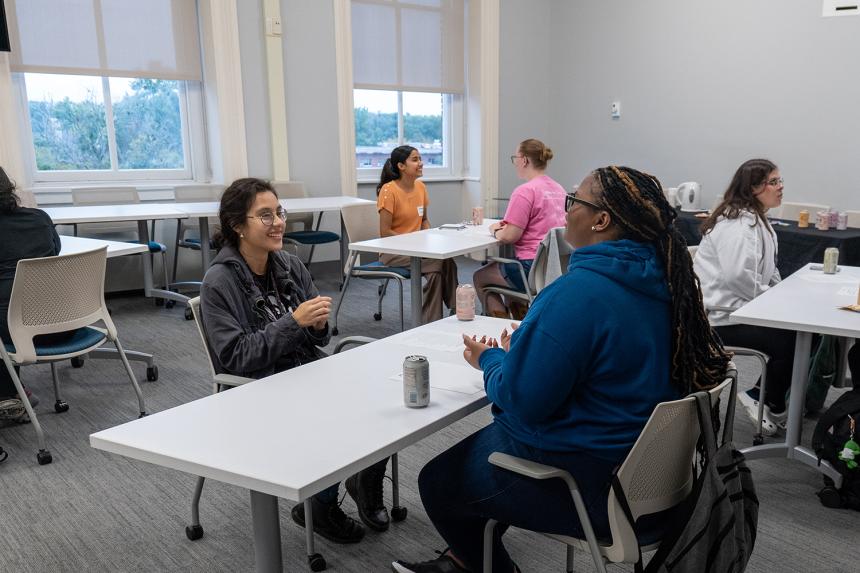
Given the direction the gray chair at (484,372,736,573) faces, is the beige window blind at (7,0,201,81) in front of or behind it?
in front

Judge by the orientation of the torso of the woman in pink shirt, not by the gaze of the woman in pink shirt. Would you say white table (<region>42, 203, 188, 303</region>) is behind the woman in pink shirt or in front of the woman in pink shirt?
in front

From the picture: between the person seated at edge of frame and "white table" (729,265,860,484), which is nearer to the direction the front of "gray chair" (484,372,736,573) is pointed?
the person seated at edge of frame

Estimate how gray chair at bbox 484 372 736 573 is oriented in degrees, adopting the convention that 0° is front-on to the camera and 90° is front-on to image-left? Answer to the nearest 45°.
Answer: approximately 135°

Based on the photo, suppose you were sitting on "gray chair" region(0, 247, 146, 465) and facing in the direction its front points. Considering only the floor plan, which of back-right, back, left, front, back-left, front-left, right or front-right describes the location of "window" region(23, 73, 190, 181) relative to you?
front-right

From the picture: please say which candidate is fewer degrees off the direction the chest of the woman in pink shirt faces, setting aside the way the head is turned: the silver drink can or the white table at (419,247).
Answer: the white table

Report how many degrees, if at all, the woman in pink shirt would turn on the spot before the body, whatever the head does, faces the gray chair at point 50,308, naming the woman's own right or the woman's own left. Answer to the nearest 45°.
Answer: approximately 90° to the woman's own left

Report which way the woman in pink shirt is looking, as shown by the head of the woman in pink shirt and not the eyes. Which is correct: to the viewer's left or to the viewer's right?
to the viewer's left

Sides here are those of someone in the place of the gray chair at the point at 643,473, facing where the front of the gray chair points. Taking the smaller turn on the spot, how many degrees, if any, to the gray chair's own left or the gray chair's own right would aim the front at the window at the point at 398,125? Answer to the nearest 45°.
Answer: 0° — it already faces it

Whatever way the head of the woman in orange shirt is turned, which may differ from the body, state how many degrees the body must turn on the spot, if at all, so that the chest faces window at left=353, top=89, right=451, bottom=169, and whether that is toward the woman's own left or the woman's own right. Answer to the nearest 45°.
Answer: approximately 135° to the woman's own left
